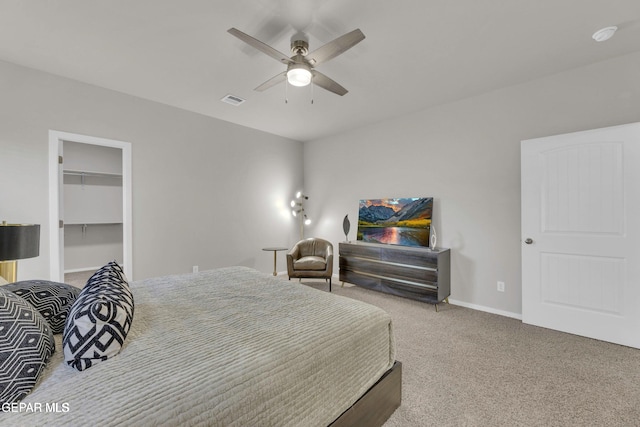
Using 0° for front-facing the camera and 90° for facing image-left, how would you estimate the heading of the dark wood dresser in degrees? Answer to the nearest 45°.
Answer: approximately 45°

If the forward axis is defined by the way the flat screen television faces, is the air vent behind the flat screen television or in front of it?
in front

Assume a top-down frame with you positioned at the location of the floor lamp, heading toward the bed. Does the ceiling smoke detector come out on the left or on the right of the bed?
left

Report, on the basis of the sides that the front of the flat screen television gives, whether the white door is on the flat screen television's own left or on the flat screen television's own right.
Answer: on the flat screen television's own left

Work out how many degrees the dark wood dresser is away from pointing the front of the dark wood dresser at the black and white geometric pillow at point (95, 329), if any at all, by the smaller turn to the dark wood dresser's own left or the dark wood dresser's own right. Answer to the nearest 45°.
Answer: approximately 45° to the dark wood dresser's own left

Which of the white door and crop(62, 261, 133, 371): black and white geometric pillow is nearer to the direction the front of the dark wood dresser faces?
the black and white geometric pillow

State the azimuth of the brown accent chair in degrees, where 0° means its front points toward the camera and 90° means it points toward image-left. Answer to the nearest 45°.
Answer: approximately 0°

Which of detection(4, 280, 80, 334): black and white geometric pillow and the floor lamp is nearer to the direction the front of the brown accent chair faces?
the black and white geometric pillow

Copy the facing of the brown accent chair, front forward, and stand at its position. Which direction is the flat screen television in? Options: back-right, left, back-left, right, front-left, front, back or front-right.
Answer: left

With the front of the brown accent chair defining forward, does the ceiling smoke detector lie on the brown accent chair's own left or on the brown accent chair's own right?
on the brown accent chair's own left

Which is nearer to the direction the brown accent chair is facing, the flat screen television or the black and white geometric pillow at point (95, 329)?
the black and white geometric pillow

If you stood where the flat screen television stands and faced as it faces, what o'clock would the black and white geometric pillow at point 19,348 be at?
The black and white geometric pillow is roughly at 11 o'clock from the flat screen television.
